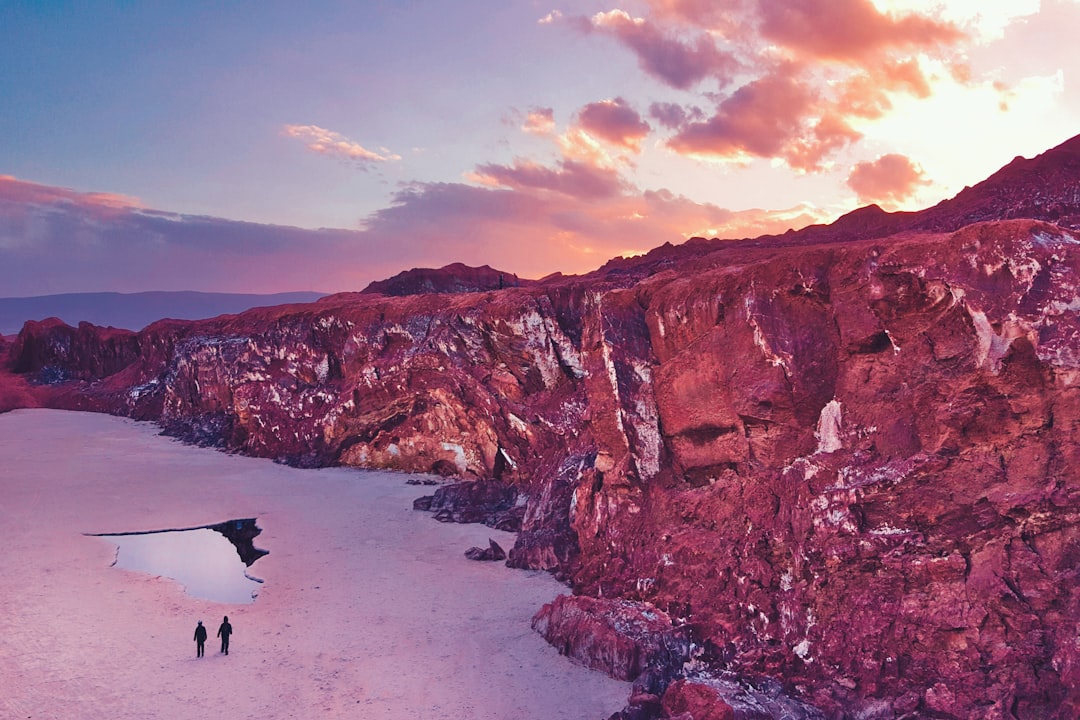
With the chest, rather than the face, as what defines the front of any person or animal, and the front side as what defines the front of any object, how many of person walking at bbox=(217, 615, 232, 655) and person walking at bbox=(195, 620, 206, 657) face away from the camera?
2

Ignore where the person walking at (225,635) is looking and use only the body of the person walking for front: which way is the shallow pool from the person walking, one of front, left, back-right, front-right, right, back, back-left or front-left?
front

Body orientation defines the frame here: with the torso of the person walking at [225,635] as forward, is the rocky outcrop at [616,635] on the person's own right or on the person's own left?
on the person's own right

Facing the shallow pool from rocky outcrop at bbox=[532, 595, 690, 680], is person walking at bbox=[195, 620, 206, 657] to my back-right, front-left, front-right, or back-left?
front-left

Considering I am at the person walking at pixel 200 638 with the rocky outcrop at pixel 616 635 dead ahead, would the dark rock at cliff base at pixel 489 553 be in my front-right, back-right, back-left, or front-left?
front-left

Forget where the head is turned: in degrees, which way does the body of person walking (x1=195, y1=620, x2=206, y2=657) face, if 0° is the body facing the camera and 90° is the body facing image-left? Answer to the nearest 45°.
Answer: approximately 180°

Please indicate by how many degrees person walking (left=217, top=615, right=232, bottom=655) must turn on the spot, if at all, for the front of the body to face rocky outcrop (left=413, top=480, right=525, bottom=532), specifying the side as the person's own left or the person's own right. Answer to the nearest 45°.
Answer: approximately 45° to the person's own right

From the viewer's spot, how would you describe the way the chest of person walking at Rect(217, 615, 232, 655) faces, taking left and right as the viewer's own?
facing away from the viewer

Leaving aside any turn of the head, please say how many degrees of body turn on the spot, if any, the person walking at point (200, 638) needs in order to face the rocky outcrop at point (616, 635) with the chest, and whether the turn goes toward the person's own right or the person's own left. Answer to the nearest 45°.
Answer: approximately 135° to the person's own right
